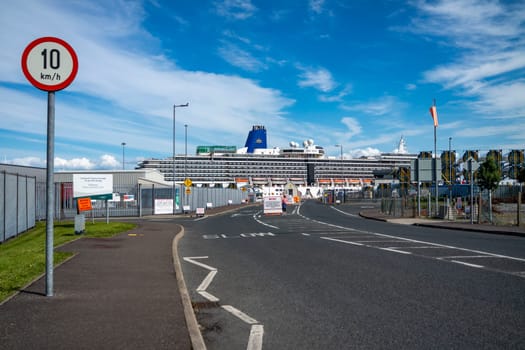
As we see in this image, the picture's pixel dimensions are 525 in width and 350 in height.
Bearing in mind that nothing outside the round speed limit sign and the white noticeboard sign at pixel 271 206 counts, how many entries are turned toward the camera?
2

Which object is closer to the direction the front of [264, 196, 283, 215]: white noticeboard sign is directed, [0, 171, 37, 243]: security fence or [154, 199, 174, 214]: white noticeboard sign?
the security fence
